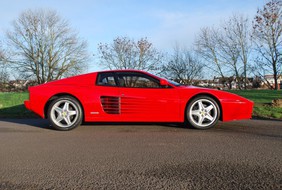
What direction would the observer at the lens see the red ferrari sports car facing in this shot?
facing to the right of the viewer
